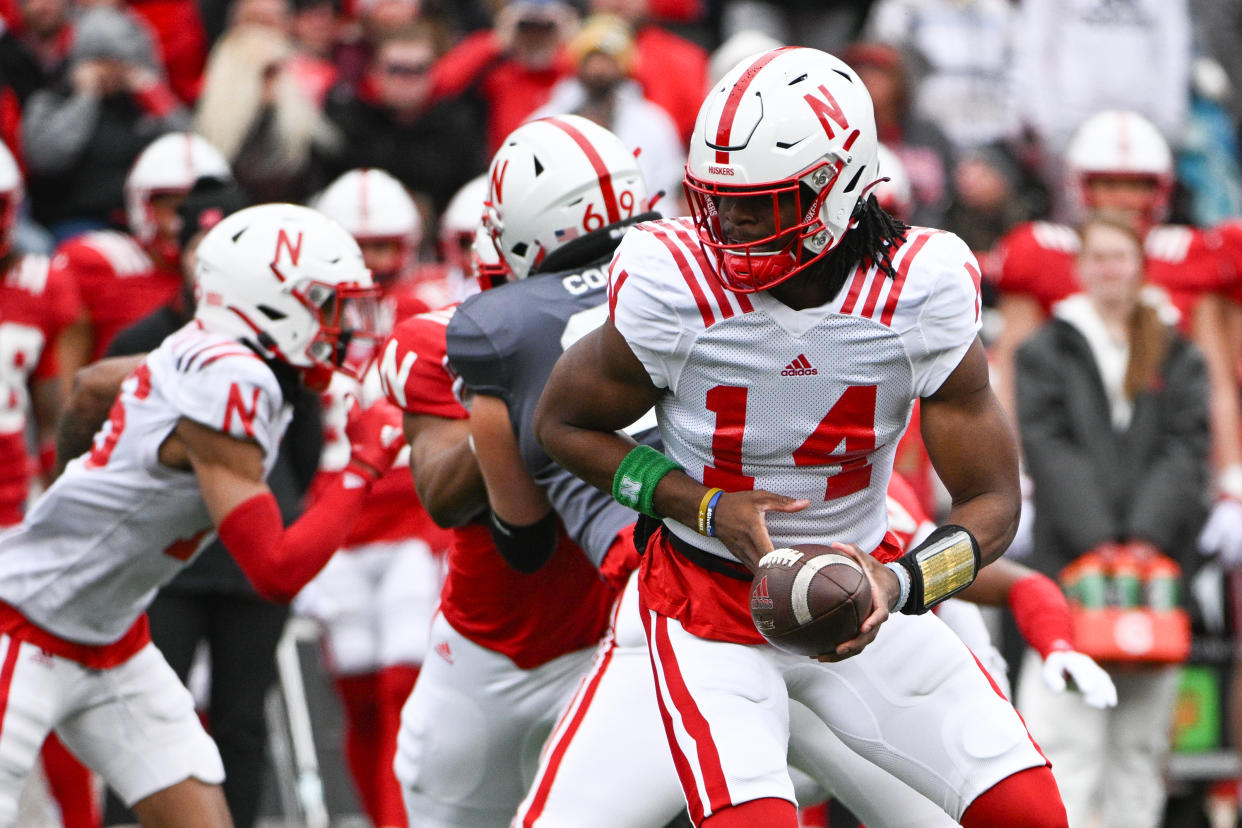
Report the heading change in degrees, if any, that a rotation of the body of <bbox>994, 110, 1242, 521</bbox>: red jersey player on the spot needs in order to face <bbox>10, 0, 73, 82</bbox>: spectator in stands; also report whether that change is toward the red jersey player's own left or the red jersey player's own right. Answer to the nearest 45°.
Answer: approximately 90° to the red jersey player's own right

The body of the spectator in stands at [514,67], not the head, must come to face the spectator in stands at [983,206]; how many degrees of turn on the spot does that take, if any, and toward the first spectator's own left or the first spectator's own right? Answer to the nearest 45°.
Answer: approximately 90° to the first spectator's own left

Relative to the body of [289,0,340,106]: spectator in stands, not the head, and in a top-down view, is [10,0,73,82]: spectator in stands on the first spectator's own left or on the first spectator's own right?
on the first spectator's own right

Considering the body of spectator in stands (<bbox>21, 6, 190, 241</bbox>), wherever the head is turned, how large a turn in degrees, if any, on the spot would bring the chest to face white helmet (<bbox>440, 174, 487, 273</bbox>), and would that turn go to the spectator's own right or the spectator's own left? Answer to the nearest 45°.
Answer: approximately 45° to the spectator's own left

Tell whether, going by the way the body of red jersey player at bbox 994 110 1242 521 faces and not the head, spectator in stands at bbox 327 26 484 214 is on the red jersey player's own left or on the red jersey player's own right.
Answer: on the red jersey player's own right

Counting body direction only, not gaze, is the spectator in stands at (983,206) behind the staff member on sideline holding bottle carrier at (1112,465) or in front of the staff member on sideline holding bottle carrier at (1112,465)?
behind

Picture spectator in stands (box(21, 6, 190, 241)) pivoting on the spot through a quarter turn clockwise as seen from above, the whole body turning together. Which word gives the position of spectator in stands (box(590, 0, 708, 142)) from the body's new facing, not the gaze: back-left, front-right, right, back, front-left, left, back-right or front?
back

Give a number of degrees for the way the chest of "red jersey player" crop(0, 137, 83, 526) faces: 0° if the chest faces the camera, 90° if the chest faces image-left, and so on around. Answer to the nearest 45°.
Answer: approximately 0°

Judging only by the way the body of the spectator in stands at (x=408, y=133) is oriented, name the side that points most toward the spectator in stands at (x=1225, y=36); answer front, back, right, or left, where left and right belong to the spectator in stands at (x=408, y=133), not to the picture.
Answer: left

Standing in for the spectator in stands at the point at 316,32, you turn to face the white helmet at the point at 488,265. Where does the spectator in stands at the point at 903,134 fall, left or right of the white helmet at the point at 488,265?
left

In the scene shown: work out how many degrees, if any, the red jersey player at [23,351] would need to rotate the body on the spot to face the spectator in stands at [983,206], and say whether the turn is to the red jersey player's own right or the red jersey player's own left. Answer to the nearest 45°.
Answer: approximately 90° to the red jersey player's own left
